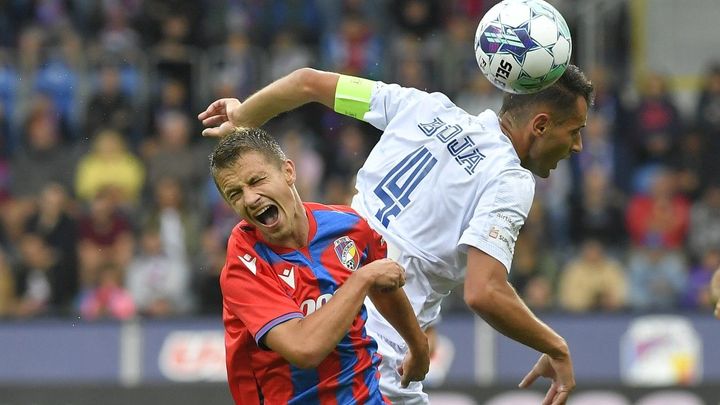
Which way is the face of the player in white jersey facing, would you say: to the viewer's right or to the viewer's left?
to the viewer's right

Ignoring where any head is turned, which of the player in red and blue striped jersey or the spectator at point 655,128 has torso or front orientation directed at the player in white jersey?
the spectator

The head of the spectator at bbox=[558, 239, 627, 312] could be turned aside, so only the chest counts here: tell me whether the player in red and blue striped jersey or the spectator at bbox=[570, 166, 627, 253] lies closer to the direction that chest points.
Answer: the player in red and blue striped jersey

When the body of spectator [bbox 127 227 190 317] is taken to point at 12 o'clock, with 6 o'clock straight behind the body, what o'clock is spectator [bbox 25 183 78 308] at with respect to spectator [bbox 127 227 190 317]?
spectator [bbox 25 183 78 308] is roughly at 4 o'clock from spectator [bbox 127 227 190 317].
